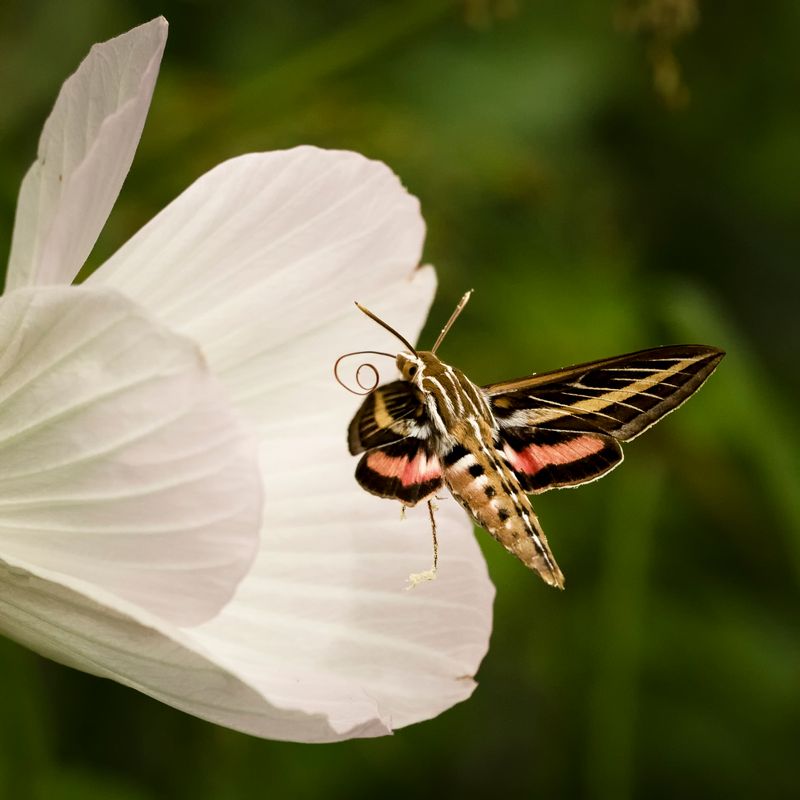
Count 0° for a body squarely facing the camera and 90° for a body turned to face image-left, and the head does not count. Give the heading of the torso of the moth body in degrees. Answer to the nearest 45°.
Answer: approximately 135°
